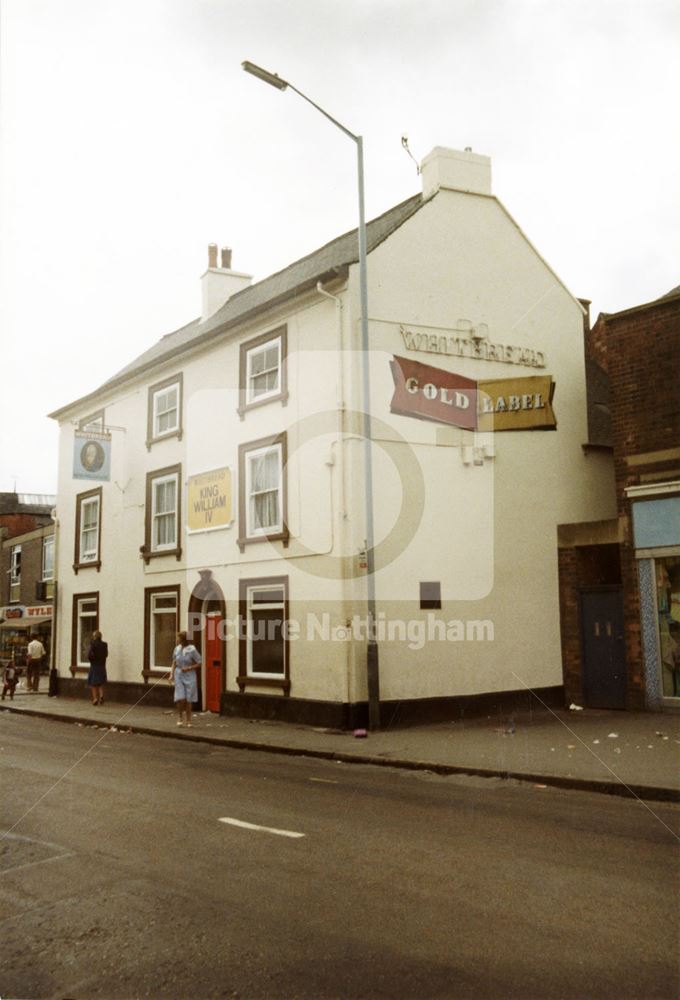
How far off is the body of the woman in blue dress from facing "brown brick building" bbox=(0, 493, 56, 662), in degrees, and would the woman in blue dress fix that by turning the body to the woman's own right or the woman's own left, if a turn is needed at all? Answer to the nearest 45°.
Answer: approximately 180°

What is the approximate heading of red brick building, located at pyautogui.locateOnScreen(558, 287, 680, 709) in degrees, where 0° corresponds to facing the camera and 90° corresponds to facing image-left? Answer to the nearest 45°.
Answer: approximately 45°

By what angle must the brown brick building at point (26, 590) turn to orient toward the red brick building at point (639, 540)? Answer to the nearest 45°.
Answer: approximately 45° to its left

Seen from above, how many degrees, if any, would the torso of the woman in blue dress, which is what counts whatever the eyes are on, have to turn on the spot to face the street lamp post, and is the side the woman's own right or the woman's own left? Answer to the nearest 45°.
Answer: approximately 45° to the woman's own left

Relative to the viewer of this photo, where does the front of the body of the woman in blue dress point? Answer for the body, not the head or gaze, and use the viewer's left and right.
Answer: facing the viewer

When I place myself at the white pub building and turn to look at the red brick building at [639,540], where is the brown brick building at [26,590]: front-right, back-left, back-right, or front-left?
back-left

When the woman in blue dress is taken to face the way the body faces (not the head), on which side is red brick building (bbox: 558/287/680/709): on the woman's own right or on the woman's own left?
on the woman's own left

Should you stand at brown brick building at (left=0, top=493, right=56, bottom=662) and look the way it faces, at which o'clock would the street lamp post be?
The street lamp post is roughly at 10 o'clock from the brown brick building.

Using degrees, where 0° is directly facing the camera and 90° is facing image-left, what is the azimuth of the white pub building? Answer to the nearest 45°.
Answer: approximately 45°

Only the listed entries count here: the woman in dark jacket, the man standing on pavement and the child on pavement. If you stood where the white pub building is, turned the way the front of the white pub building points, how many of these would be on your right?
3

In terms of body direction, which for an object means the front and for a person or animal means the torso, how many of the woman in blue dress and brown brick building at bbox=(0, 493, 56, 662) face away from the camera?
0

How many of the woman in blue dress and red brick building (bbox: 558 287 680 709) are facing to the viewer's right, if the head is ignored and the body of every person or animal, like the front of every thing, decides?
0

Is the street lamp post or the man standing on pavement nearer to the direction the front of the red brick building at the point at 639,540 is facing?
the street lamp post

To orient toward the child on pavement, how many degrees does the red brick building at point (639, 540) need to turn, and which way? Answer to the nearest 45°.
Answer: approximately 45° to its right

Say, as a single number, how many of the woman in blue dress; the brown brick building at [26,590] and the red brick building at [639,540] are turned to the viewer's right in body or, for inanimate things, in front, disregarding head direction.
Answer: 0
